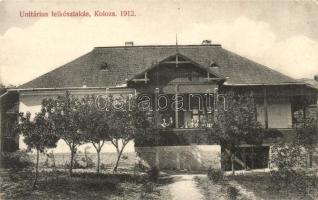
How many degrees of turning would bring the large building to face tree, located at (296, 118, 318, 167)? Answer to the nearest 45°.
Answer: approximately 90° to its left

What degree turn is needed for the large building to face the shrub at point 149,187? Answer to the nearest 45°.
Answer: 0° — it already faces it

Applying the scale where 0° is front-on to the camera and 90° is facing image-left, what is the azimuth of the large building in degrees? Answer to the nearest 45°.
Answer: approximately 0°

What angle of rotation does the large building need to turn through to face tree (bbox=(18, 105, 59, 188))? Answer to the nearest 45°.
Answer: approximately 45° to its right

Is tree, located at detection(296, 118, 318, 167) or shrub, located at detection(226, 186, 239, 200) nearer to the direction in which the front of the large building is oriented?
the shrub

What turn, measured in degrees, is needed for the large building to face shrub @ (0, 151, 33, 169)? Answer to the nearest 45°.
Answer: approximately 90° to its right

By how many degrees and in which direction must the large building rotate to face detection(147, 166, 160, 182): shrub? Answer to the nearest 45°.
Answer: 0° — it already faces it

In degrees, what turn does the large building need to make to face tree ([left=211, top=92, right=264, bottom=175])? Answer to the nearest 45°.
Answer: approximately 45° to its left

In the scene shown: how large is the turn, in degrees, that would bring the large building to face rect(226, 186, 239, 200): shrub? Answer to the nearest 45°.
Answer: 0° — it already faces it

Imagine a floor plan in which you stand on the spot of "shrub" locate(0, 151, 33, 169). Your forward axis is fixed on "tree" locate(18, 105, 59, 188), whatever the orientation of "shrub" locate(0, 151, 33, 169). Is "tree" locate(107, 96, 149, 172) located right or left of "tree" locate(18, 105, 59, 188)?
left
